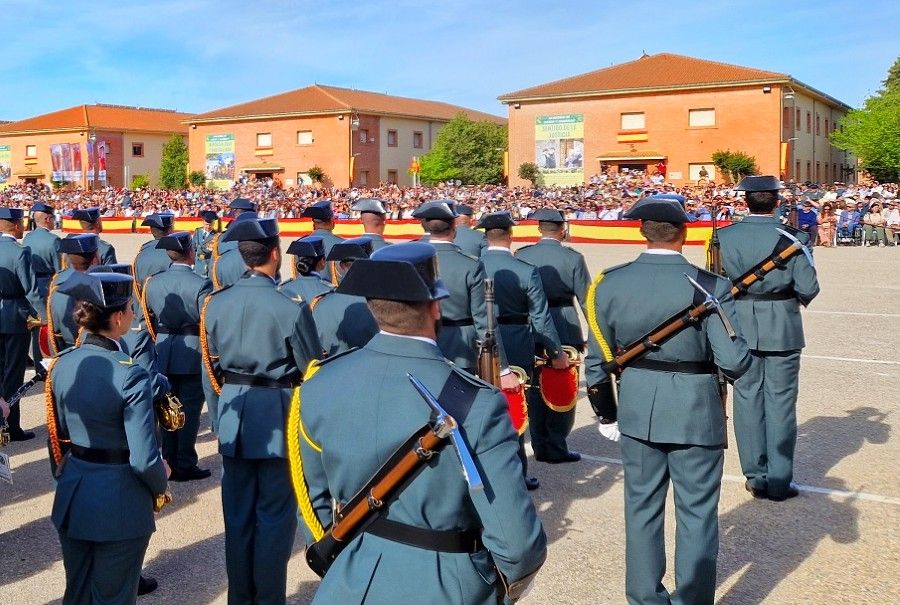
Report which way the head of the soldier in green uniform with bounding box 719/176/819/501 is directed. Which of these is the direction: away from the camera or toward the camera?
away from the camera

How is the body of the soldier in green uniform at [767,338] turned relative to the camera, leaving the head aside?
away from the camera

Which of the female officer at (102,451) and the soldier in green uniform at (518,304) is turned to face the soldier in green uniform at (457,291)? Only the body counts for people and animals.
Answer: the female officer

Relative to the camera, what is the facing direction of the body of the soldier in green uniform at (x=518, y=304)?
away from the camera

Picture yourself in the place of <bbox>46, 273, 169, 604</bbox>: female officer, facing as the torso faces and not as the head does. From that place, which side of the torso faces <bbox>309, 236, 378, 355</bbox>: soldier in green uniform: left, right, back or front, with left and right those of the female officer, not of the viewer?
front

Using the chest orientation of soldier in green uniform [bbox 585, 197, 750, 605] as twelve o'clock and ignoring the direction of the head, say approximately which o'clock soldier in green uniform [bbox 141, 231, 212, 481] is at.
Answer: soldier in green uniform [bbox 141, 231, 212, 481] is roughly at 10 o'clock from soldier in green uniform [bbox 585, 197, 750, 605].

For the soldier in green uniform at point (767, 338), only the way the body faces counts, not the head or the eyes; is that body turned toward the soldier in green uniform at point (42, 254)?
no

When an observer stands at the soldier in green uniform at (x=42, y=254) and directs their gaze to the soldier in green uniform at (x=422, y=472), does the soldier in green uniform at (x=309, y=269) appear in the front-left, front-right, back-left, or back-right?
front-left

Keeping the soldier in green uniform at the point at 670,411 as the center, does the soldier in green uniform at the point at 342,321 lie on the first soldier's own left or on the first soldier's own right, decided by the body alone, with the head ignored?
on the first soldier's own left

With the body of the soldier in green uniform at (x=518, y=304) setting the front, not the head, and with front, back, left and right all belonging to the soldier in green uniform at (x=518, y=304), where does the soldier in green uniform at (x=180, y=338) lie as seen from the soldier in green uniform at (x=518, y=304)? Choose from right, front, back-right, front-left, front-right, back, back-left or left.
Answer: left

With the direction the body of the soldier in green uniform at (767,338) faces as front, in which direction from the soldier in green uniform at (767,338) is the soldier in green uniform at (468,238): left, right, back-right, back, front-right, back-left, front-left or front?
front-left

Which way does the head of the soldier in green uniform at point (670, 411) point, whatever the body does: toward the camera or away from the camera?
away from the camera

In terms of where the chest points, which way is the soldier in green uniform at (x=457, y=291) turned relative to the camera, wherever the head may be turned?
away from the camera

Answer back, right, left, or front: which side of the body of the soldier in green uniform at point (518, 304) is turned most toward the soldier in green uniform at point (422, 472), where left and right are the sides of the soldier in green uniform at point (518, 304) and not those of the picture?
back

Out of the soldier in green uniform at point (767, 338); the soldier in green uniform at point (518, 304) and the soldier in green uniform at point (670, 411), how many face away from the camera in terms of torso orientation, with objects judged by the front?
3

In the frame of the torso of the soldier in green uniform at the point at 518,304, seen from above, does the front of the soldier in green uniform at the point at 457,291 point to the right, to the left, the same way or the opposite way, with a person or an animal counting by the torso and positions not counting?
the same way

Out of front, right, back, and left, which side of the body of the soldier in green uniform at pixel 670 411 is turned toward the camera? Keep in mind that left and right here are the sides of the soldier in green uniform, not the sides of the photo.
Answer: back

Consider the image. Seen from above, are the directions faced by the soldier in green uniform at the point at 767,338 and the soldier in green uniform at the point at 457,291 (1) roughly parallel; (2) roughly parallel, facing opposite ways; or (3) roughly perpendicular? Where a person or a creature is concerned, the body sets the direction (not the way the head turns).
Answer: roughly parallel

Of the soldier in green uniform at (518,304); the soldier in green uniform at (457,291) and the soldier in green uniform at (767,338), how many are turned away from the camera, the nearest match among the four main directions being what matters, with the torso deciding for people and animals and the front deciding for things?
3
